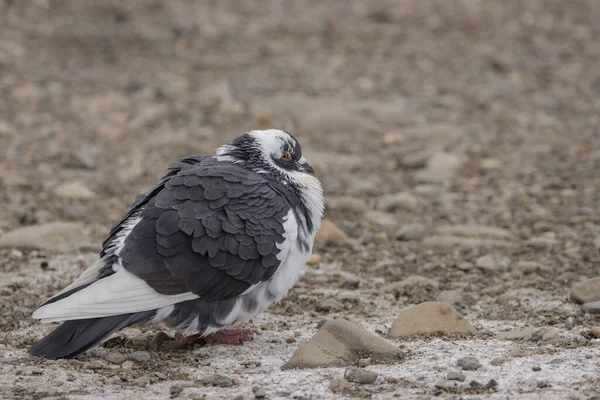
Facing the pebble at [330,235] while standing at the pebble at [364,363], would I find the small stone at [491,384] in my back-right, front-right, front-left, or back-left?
back-right

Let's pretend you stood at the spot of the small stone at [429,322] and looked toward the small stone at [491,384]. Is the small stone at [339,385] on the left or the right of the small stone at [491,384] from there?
right

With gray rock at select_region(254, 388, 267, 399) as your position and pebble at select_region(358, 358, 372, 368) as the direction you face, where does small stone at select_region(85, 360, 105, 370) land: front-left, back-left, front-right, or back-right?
back-left

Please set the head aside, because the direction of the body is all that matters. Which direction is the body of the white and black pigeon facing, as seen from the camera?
to the viewer's right

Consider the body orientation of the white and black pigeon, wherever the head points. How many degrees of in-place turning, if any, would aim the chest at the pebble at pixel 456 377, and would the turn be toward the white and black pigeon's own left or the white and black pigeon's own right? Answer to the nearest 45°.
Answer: approximately 45° to the white and black pigeon's own right

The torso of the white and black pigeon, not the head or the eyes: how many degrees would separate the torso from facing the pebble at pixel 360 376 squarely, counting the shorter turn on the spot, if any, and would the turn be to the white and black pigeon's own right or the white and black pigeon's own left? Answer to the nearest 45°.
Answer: approximately 45° to the white and black pigeon's own right

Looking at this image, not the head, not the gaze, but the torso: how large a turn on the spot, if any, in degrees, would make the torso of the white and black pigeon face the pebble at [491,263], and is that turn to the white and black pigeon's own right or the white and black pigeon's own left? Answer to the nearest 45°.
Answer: approximately 45° to the white and black pigeon's own left

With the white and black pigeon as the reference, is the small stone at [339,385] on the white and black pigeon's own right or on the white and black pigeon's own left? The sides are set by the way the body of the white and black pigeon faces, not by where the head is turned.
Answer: on the white and black pigeon's own right

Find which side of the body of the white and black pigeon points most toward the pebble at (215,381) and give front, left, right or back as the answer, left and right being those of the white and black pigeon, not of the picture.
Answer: right

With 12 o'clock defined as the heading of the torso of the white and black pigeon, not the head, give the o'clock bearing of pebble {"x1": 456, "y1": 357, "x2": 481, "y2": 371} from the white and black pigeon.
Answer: The pebble is roughly at 1 o'clock from the white and black pigeon.
